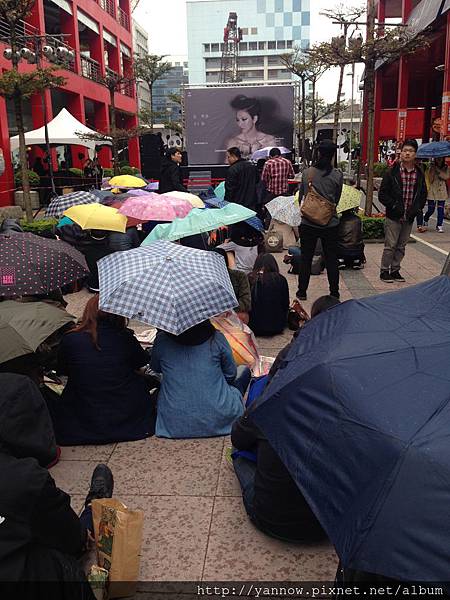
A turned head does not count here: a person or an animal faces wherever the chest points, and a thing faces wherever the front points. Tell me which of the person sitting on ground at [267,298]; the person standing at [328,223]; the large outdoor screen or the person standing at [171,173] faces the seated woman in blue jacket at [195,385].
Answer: the large outdoor screen

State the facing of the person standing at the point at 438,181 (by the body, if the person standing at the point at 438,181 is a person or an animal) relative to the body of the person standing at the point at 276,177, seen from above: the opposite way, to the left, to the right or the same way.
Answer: the opposite way

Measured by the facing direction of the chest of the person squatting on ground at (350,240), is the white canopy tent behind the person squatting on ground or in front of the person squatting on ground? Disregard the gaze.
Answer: in front

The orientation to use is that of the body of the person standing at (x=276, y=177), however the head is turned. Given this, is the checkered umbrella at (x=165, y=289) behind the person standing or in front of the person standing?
behind

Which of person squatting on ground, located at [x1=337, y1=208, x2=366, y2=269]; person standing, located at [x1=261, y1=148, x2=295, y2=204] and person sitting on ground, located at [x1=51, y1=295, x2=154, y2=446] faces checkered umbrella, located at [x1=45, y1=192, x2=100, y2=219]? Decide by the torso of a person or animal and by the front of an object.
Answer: person sitting on ground, located at [x1=51, y1=295, x2=154, y2=446]

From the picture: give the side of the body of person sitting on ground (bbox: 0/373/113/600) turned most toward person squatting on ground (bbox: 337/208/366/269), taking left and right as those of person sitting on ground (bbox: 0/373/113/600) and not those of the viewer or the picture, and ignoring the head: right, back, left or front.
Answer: front

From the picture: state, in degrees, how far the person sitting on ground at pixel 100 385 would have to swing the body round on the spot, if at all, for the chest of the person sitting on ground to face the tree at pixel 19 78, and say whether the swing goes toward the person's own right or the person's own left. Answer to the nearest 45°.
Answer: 0° — they already face it

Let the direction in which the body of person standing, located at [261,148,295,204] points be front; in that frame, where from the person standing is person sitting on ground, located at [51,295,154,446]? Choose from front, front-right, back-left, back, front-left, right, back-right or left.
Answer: back

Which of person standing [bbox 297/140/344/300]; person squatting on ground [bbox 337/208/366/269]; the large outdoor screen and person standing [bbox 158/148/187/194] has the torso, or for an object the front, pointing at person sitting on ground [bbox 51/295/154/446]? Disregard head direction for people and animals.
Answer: the large outdoor screen

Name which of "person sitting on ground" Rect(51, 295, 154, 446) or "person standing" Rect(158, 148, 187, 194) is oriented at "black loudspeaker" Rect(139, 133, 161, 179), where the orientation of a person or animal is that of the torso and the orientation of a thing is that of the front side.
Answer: the person sitting on ground

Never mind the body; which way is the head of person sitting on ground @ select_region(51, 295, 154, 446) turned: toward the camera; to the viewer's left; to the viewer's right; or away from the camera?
away from the camera

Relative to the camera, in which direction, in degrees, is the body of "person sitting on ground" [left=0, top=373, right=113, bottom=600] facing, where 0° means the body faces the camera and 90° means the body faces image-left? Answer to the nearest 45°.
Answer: approximately 225°

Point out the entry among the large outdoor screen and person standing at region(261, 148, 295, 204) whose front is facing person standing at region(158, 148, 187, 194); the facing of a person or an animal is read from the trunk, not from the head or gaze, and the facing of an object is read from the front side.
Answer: the large outdoor screen

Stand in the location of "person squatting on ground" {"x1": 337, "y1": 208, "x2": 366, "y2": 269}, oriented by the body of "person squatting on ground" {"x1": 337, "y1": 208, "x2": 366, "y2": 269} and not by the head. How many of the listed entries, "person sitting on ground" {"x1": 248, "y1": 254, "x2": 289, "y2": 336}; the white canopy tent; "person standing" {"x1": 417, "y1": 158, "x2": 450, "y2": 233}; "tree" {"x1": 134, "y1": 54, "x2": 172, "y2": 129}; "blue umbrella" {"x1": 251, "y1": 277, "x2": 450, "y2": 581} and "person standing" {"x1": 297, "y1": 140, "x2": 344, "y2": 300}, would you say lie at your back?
3

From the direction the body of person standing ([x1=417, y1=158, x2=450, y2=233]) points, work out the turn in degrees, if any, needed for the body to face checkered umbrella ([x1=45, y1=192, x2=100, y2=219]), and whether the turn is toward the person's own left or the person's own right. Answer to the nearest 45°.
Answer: approximately 45° to the person's own right

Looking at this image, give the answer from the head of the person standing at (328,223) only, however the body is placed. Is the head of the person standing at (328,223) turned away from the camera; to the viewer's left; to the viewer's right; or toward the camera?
away from the camera

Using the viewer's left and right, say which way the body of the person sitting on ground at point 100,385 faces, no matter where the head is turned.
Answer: facing away from the viewer

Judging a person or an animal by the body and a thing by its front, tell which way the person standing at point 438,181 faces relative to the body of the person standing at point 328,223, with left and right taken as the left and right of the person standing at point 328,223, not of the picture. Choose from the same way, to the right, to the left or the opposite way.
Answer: the opposite way

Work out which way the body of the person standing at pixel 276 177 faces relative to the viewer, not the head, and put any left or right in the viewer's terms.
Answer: facing away from the viewer
